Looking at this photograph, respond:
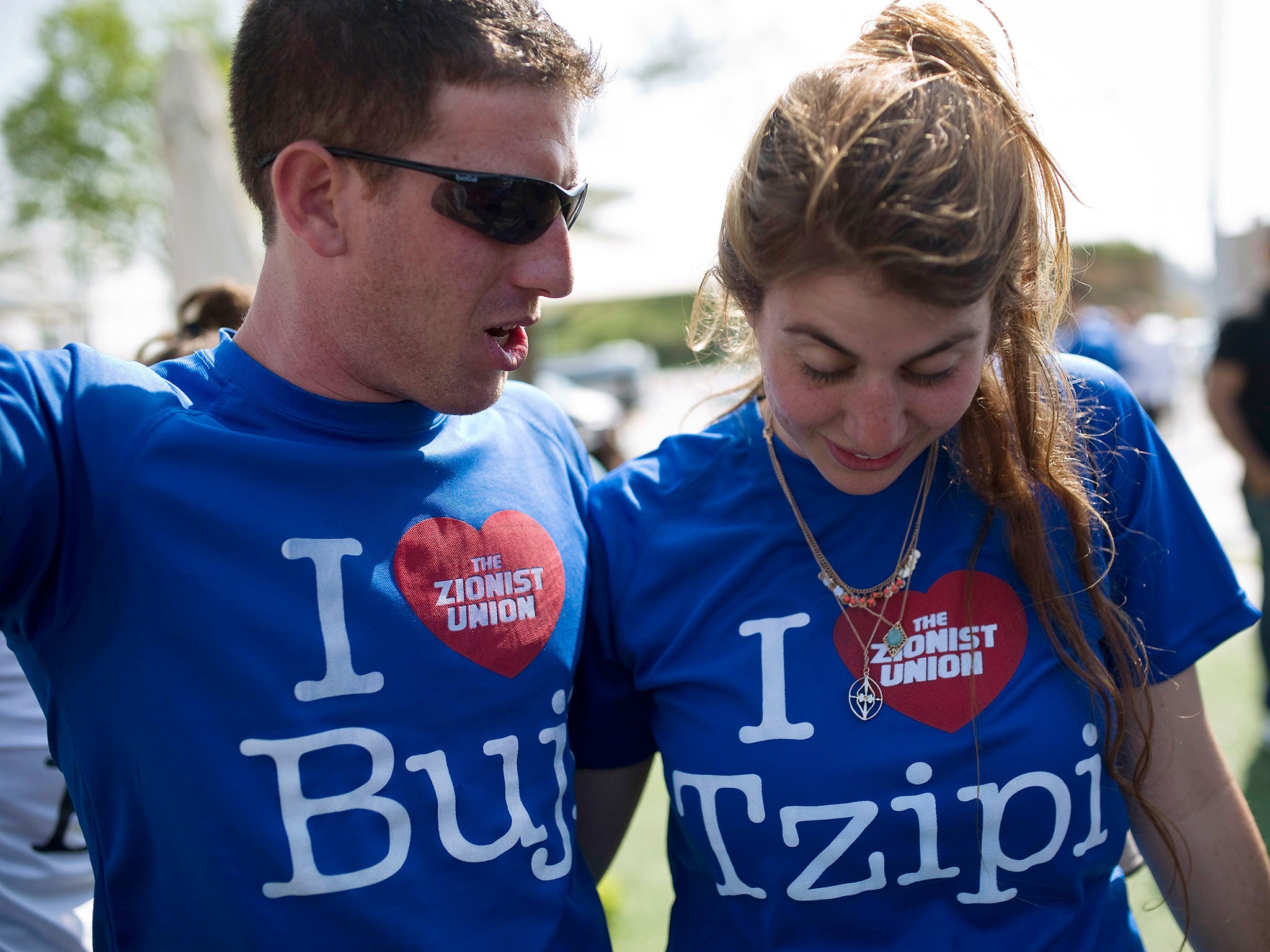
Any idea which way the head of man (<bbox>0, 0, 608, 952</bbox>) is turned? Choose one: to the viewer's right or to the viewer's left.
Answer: to the viewer's right

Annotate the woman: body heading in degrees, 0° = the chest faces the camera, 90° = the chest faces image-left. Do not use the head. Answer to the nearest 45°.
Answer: approximately 0°

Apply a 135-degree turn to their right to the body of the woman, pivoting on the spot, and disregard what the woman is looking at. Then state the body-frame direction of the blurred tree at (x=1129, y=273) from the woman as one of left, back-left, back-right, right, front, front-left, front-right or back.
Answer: front-right

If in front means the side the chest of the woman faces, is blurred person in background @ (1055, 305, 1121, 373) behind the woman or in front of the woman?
behind

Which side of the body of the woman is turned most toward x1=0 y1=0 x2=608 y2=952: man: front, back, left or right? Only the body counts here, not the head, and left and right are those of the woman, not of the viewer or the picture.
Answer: right

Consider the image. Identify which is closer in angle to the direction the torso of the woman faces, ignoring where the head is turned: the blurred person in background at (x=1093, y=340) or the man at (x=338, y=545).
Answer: the man

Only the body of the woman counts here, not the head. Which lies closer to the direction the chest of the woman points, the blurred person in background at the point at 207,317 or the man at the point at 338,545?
the man

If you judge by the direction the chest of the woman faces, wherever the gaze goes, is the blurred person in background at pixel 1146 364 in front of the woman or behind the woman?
behind

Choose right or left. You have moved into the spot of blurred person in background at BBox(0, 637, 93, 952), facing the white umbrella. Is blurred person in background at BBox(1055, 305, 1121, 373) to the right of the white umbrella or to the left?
right

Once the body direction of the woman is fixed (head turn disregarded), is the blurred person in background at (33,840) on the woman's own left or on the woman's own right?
on the woman's own right

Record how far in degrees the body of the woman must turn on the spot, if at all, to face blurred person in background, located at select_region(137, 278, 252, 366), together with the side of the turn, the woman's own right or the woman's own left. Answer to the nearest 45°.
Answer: approximately 135° to the woman's own right

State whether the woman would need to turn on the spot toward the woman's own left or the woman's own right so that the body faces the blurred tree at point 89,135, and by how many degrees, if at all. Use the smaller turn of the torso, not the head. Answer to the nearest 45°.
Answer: approximately 135° to the woman's own right

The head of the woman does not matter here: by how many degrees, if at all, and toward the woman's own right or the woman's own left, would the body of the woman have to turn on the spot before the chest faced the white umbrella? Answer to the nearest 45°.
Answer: approximately 135° to the woman's own right
